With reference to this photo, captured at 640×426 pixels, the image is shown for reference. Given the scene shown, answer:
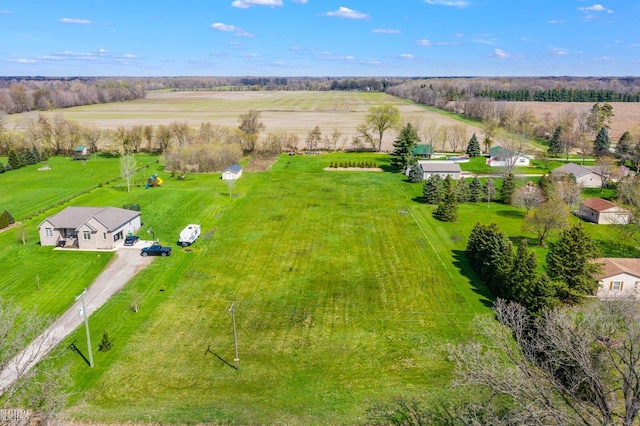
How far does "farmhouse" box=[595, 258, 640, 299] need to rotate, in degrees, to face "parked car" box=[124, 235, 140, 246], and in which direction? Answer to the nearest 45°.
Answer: approximately 90° to its right

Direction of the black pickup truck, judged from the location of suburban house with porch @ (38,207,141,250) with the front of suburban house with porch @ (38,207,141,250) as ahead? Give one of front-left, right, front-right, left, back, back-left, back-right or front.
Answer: front-left

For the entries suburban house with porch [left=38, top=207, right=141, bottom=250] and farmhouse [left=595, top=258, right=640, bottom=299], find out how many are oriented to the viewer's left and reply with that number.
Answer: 0

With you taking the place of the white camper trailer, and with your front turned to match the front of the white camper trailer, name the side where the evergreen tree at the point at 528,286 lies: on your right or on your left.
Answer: on your left

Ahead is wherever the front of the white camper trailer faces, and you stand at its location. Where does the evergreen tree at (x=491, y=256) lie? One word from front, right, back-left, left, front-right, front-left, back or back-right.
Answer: left

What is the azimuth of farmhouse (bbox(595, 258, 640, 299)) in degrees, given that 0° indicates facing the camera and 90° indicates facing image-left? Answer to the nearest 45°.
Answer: approximately 0°

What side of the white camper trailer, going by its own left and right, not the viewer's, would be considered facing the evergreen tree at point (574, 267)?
left

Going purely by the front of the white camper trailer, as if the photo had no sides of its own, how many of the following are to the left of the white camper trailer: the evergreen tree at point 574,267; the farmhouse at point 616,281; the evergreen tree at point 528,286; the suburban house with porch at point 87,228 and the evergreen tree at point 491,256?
4

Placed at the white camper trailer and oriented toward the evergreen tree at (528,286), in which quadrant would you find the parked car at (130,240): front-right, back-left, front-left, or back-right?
back-right

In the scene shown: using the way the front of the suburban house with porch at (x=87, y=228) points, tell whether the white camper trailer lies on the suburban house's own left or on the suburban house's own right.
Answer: on the suburban house's own left

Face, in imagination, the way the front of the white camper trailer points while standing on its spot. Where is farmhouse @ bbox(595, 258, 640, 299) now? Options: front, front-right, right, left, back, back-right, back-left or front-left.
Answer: left

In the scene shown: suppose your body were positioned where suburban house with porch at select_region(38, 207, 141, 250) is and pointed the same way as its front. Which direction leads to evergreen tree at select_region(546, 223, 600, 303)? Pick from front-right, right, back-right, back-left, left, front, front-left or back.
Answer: front-left

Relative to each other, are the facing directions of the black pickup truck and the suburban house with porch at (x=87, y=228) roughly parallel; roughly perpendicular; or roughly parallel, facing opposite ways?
roughly perpendicular
